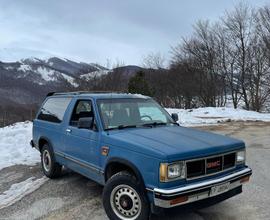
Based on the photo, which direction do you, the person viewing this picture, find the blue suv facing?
facing the viewer and to the right of the viewer

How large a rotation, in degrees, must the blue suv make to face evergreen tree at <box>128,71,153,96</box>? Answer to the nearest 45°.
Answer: approximately 135° to its left
